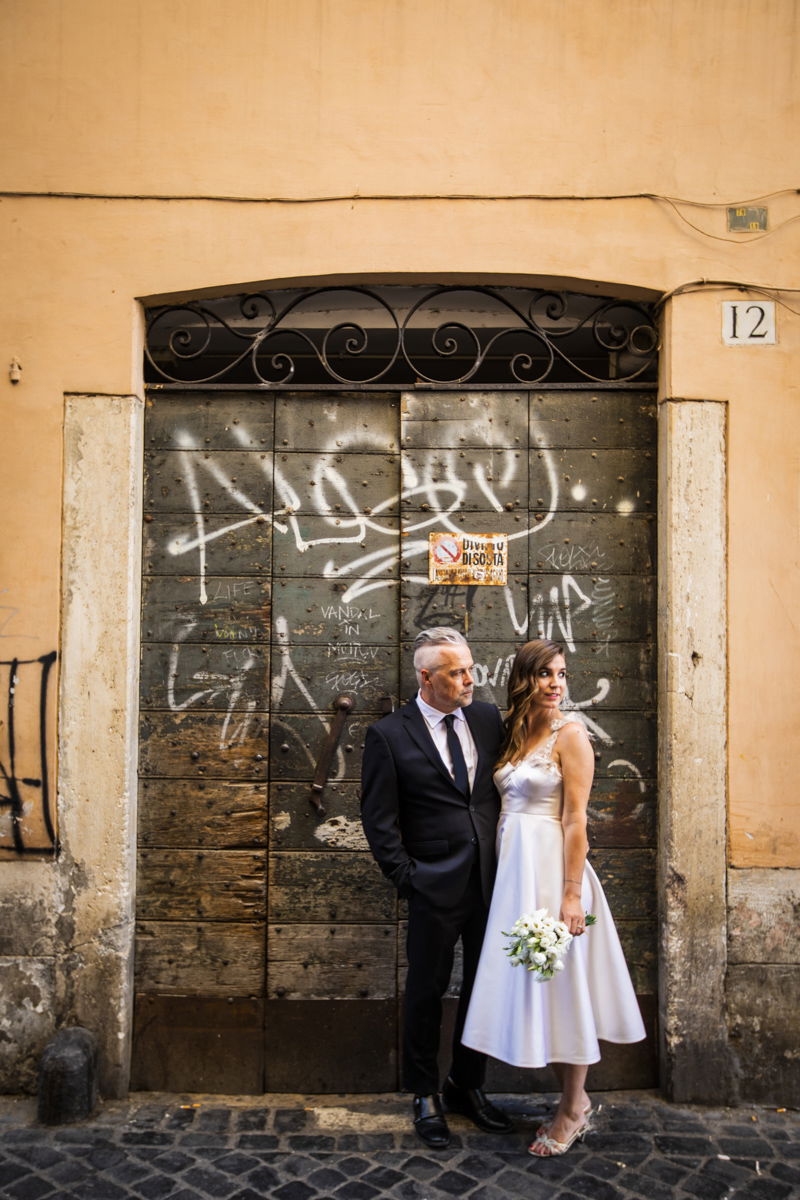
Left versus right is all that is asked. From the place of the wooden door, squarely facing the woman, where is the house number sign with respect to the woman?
left

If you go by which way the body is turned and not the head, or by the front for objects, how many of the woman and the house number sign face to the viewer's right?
0

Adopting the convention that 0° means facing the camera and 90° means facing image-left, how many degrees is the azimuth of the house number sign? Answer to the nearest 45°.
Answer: approximately 0°

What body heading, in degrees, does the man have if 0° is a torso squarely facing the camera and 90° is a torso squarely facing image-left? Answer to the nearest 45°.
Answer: approximately 315°

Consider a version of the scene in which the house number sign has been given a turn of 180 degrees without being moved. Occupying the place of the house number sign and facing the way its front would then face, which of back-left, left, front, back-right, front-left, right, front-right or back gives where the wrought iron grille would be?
left

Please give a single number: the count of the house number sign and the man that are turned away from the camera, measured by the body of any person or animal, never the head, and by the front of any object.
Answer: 0

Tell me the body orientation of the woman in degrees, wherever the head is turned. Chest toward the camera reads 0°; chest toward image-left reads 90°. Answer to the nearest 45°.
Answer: approximately 45°

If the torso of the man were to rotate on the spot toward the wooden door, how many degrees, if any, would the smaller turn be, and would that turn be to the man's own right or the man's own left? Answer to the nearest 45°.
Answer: approximately 180°
